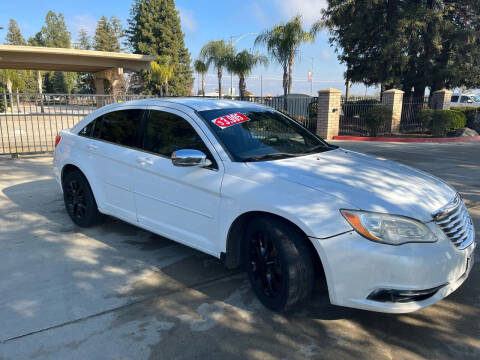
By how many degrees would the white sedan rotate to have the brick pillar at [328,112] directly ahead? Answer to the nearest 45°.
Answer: approximately 135° to its left

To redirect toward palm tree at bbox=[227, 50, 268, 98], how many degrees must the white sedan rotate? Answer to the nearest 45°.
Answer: approximately 135° to its left

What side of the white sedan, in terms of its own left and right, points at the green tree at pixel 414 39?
left

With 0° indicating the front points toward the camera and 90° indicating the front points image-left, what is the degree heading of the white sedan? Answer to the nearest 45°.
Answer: approximately 315°

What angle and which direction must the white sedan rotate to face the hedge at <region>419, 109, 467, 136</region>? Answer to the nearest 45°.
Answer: approximately 90° to its left

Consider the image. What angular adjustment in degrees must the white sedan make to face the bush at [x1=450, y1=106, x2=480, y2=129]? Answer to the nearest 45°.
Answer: approximately 90° to its left

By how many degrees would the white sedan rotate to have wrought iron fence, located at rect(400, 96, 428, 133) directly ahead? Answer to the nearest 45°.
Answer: approximately 90° to its left

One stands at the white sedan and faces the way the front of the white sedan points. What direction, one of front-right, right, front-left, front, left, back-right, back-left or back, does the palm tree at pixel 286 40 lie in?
back-left

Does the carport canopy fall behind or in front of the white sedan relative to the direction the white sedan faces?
behind

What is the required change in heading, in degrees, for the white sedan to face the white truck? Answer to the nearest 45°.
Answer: approximately 90° to its left

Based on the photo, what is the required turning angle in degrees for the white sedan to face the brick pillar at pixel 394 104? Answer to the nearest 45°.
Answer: approximately 135° to its left
